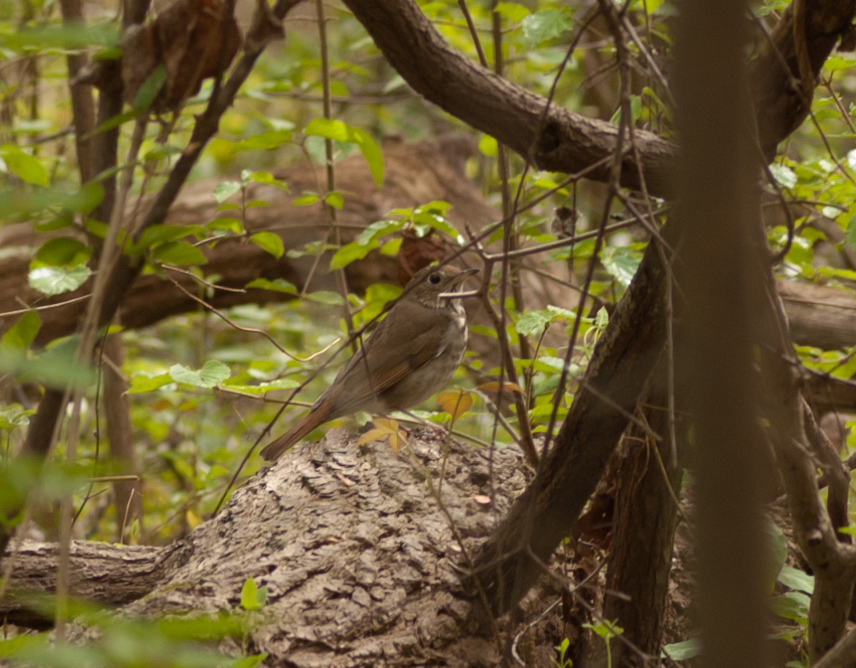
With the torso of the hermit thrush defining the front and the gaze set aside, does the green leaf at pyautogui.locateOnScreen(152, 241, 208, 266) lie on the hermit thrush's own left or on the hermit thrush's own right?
on the hermit thrush's own right

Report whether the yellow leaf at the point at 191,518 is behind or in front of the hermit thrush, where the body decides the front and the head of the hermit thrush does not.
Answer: behind

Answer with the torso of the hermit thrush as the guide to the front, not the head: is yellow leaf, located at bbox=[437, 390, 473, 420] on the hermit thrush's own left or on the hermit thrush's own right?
on the hermit thrush's own right

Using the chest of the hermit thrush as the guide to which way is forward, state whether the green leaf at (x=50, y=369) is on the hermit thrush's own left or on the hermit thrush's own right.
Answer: on the hermit thrush's own right

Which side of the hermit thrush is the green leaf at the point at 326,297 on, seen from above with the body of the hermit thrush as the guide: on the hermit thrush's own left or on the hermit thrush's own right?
on the hermit thrush's own left

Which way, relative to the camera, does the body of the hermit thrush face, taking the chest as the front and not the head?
to the viewer's right
